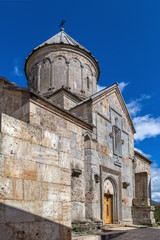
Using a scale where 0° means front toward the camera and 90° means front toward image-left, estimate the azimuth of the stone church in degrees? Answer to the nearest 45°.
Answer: approximately 315°
